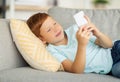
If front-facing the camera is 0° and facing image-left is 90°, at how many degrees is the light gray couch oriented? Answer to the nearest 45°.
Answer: approximately 0°
